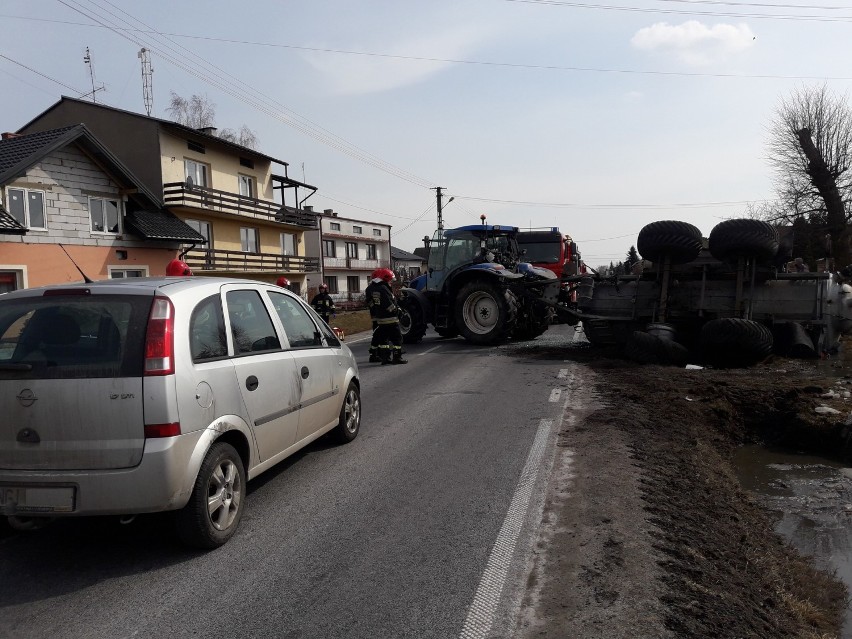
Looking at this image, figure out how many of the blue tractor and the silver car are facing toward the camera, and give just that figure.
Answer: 0

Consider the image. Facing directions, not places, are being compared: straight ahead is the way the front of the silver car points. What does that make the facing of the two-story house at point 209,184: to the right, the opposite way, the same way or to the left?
to the right

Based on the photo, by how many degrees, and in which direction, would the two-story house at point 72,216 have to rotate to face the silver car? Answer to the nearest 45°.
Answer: approximately 45° to its right

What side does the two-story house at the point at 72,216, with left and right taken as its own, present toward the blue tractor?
front

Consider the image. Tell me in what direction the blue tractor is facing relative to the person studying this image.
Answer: facing away from the viewer and to the left of the viewer

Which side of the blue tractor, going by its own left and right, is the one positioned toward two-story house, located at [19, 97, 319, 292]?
front

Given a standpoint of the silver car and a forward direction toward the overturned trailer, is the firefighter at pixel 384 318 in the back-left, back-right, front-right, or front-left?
front-left

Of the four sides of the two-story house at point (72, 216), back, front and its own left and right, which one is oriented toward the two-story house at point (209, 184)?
left

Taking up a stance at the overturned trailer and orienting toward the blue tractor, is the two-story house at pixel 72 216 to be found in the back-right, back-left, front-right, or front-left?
front-left

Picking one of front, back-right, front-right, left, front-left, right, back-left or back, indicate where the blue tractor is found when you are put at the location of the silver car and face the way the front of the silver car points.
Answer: front

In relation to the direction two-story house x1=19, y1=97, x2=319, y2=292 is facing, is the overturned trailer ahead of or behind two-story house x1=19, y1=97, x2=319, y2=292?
ahead

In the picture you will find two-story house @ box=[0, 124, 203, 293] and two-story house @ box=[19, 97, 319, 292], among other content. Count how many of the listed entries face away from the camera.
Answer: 0

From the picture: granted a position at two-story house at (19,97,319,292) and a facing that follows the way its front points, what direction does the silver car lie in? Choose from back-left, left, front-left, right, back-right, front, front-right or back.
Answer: front-right
